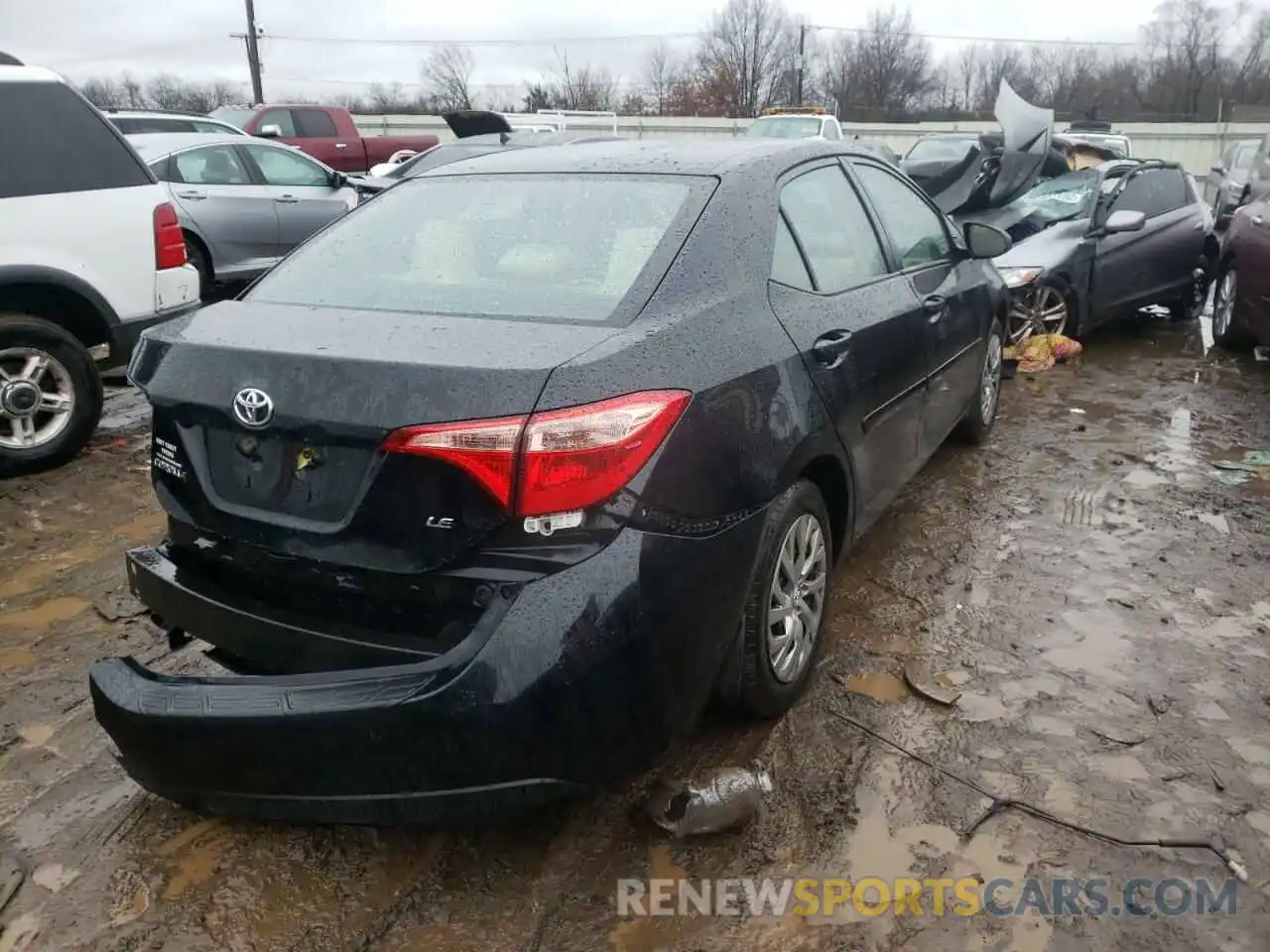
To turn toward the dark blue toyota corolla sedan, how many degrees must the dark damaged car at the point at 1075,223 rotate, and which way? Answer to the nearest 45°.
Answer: approximately 45° to its left

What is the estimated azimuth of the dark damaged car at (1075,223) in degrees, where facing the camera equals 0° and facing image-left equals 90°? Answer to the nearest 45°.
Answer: approximately 45°

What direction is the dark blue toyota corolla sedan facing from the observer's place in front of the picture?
facing away from the viewer and to the right of the viewer

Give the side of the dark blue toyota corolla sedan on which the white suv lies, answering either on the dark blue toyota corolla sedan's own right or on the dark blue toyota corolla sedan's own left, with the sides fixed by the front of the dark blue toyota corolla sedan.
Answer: on the dark blue toyota corolla sedan's own left

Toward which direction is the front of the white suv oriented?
to the viewer's left

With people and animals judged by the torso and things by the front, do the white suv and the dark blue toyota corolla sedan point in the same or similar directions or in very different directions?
very different directions

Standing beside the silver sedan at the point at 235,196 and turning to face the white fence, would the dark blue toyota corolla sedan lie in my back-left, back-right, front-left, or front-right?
back-right

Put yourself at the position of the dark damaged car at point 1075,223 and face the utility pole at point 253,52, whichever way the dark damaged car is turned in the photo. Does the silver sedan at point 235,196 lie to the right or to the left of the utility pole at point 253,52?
left
